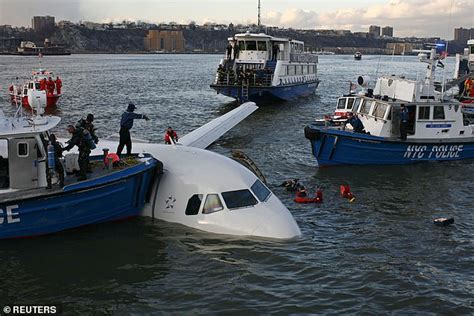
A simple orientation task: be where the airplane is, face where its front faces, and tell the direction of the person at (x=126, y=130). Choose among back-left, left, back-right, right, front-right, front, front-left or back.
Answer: back

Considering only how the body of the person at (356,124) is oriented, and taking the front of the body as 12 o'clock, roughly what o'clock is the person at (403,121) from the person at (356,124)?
the person at (403,121) is roughly at 6 o'clock from the person at (356,124).

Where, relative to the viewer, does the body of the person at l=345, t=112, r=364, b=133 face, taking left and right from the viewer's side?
facing to the left of the viewer
